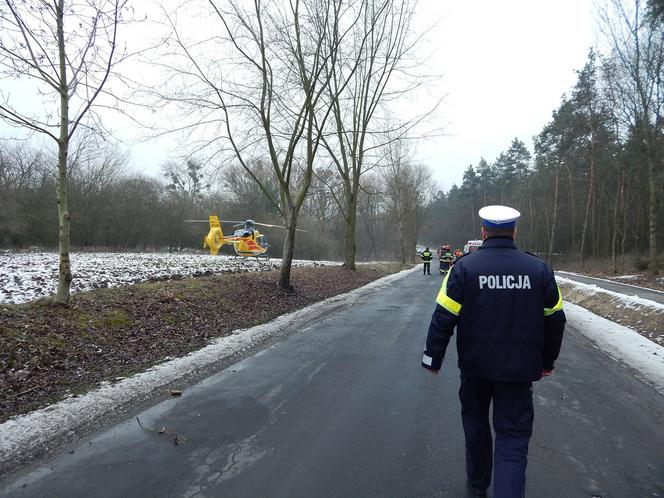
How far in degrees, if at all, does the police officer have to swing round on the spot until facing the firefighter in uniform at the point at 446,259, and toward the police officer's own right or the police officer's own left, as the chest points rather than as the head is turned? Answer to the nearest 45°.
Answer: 0° — they already face them

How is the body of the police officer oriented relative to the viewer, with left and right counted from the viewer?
facing away from the viewer

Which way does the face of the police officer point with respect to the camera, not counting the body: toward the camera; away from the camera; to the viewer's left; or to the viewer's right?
away from the camera

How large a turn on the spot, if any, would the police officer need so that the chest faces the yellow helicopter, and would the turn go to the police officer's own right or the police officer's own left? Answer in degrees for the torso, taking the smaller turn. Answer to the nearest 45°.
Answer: approximately 45° to the police officer's own left
